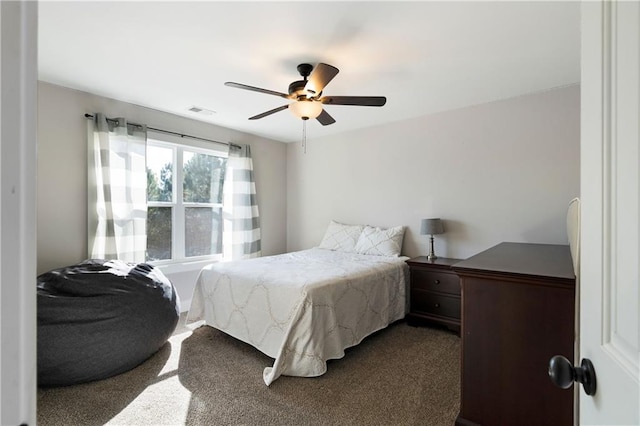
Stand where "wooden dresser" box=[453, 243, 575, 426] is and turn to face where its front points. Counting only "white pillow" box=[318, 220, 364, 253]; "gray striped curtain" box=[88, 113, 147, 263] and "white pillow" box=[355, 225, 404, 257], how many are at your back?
0

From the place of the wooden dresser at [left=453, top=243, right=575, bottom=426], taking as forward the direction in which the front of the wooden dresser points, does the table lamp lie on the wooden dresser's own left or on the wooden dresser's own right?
on the wooden dresser's own right

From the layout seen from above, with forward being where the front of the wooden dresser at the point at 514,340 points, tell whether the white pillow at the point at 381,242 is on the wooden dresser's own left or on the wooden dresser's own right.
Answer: on the wooden dresser's own right

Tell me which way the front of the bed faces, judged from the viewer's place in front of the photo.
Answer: facing the viewer and to the left of the viewer

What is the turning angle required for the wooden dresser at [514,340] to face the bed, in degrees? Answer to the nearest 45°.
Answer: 0° — it already faces it

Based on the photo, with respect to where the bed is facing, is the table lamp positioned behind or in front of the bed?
behind

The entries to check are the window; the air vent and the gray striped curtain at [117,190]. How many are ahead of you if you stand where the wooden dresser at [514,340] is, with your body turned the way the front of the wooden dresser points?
3

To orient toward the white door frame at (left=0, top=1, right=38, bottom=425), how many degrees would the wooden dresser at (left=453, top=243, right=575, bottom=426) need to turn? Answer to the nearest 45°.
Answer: approximately 90° to its left

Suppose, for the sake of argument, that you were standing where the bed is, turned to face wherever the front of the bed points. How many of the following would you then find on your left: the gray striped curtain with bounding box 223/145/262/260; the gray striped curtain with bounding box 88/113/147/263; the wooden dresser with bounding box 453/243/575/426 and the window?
1

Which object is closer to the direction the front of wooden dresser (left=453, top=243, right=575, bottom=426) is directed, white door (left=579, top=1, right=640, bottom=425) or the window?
the window

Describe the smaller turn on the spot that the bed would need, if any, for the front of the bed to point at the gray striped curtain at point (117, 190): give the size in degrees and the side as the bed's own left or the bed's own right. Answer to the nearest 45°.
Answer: approximately 45° to the bed's own right

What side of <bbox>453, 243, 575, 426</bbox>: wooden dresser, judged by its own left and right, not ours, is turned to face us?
left

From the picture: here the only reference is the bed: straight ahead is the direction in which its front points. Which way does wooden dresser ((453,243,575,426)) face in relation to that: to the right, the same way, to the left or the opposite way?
to the right

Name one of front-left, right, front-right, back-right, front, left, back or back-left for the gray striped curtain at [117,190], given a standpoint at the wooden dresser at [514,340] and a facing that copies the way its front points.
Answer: front

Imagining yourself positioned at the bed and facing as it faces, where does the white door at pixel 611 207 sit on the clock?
The white door is roughly at 10 o'clock from the bed.

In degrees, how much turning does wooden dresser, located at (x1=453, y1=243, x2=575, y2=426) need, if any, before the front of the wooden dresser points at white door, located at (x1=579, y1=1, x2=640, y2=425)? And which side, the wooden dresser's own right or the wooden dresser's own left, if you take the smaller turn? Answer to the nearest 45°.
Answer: approximately 90° to the wooden dresser's own left
